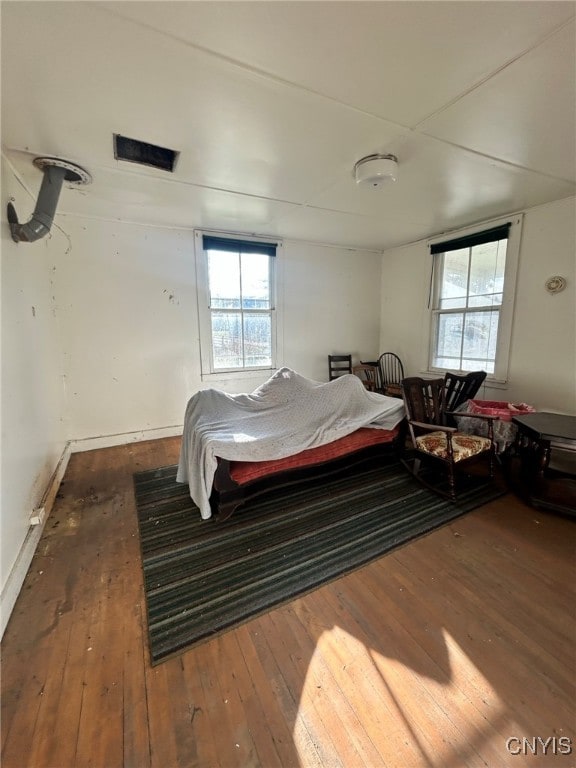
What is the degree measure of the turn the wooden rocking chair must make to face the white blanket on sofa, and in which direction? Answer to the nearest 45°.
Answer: approximately 90° to its right

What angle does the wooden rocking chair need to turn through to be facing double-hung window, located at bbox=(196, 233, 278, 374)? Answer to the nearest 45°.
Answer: approximately 135° to its right

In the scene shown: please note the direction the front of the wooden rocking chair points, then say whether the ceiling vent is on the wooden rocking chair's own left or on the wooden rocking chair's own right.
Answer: on the wooden rocking chair's own right

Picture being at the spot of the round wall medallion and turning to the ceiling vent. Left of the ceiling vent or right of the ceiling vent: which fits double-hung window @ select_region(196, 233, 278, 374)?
right
